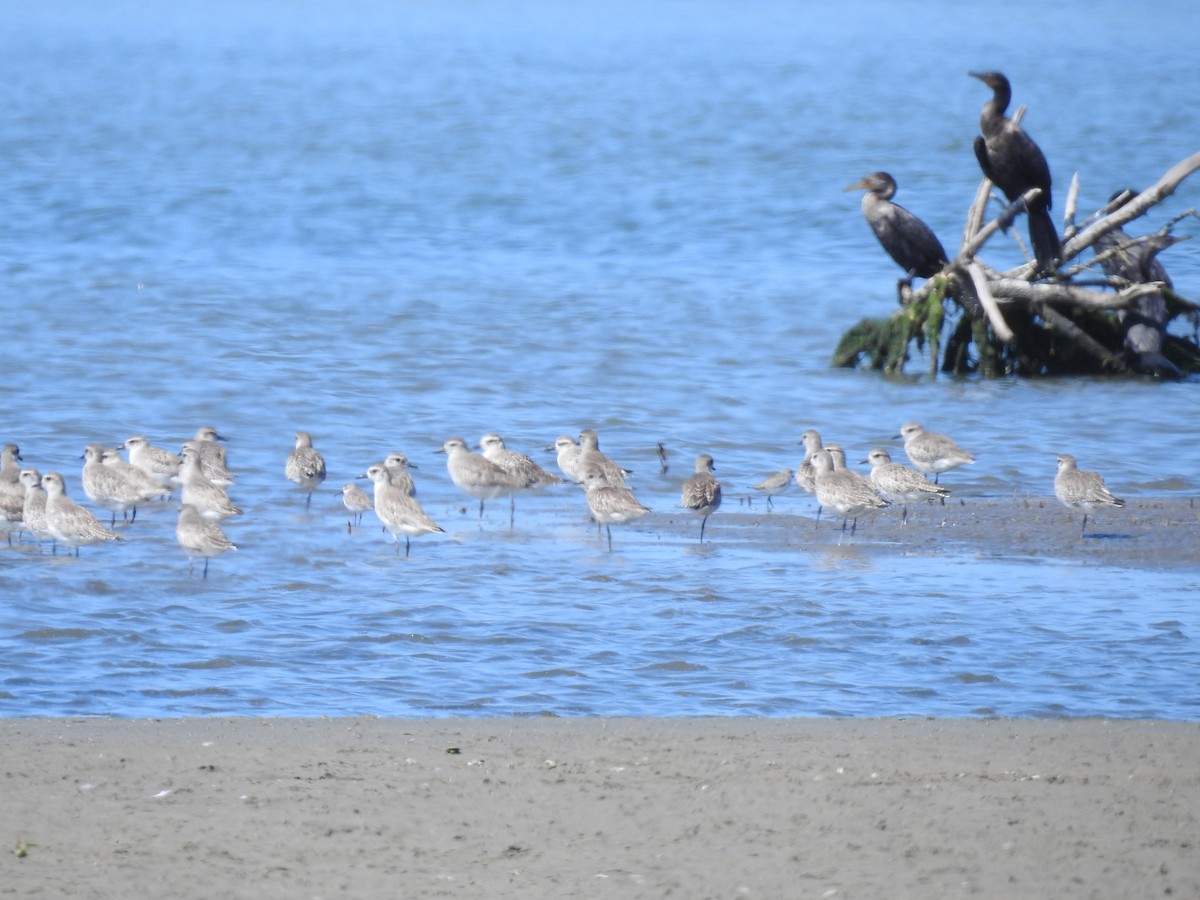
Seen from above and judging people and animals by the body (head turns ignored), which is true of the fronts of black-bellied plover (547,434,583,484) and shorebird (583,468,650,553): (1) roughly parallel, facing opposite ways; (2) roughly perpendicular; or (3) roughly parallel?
roughly parallel

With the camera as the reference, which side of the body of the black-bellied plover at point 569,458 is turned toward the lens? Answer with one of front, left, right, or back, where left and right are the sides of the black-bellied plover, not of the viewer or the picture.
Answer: left

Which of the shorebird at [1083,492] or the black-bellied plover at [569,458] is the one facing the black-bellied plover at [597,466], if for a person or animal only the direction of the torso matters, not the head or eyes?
the shorebird

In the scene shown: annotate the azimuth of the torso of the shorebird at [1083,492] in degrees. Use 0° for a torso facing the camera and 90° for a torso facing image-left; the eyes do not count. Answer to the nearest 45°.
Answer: approximately 90°

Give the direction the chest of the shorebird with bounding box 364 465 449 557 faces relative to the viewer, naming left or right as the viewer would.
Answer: facing to the left of the viewer

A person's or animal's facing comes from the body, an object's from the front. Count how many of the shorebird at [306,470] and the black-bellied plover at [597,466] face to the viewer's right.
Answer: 0

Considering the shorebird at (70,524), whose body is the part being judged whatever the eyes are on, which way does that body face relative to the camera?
to the viewer's left

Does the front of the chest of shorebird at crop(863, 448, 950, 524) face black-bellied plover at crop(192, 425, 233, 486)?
yes

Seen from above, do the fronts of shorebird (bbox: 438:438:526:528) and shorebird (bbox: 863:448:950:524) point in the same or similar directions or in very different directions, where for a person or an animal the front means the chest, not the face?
same or similar directions

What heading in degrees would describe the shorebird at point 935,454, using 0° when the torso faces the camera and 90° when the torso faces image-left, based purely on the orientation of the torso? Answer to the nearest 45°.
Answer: approximately 90°

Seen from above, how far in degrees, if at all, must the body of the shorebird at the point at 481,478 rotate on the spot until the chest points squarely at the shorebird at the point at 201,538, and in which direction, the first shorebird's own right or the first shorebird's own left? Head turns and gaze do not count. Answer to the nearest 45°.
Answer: approximately 45° to the first shorebird's own left

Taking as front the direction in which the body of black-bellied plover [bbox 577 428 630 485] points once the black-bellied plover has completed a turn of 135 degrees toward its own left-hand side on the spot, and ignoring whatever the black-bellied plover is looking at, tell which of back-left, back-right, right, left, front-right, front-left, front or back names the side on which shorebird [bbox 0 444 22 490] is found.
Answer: back-right

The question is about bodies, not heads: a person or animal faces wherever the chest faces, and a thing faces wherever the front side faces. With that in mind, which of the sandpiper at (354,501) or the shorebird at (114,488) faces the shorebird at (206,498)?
the sandpiper

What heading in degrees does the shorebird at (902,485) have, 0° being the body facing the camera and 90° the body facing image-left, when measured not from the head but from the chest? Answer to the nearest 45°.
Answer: approximately 90°
